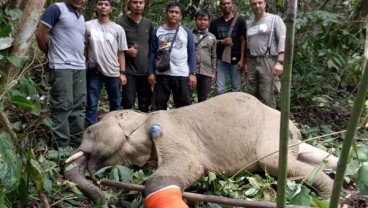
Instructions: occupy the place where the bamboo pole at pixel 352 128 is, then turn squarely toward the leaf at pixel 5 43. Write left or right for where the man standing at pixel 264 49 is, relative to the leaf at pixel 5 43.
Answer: right

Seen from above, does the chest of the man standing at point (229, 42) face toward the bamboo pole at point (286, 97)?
yes

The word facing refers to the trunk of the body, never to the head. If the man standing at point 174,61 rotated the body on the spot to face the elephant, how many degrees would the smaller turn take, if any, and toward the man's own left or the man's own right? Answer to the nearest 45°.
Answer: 0° — they already face it

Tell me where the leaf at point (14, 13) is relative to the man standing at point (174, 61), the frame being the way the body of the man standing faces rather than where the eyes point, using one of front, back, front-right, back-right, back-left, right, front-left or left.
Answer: front-right

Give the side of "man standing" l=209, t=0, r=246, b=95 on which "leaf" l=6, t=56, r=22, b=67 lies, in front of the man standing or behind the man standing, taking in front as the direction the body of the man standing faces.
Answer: in front

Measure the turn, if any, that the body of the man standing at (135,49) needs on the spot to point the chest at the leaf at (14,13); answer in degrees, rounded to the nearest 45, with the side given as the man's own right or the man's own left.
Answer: approximately 45° to the man's own right

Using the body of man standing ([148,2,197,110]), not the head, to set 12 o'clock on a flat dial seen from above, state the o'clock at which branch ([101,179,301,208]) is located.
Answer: The branch is roughly at 12 o'clock from the man standing.

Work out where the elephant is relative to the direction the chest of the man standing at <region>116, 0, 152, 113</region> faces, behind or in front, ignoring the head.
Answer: in front

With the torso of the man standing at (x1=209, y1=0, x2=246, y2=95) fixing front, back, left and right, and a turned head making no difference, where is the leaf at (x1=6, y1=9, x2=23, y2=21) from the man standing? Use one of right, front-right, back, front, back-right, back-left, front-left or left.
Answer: front-right

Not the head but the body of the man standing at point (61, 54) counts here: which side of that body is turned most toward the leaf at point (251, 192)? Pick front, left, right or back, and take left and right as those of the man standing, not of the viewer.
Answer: front

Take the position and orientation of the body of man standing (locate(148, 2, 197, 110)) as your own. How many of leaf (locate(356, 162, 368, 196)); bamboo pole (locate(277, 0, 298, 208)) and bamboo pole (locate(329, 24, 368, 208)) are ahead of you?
3

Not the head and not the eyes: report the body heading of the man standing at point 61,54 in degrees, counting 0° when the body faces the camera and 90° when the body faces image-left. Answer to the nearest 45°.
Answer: approximately 315°
